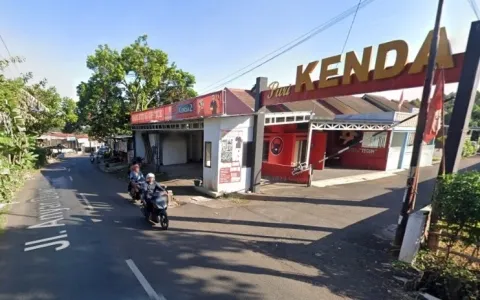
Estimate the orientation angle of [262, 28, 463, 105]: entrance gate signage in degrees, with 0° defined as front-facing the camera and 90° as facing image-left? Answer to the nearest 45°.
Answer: approximately 45°

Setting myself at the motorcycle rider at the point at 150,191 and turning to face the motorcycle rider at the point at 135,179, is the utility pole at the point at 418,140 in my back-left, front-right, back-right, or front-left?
back-right

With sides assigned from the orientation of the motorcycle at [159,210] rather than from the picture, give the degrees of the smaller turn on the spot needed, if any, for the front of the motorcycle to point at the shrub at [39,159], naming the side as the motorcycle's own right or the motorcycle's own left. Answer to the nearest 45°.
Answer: approximately 180°

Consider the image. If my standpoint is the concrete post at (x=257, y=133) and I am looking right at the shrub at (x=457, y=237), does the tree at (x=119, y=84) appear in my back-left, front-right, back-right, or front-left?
back-right

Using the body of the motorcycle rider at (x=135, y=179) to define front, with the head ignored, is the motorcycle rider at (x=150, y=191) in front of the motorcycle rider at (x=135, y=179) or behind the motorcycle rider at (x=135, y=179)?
in front

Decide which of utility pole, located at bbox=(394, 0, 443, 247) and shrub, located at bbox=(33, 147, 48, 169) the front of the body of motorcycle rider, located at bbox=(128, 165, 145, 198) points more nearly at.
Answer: the utility pole

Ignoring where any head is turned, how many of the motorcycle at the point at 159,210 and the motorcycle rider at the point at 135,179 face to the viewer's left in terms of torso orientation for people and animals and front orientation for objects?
0

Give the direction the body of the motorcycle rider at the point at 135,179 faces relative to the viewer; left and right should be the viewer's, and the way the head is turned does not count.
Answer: facing the viewer and to the right of the viewer

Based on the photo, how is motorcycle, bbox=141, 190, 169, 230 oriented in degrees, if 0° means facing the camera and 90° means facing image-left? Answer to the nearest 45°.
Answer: approximately 315°

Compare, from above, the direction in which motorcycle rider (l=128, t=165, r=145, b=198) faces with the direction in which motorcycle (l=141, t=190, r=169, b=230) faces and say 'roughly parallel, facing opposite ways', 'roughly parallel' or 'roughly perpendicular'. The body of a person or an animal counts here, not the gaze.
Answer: roughly parallel
